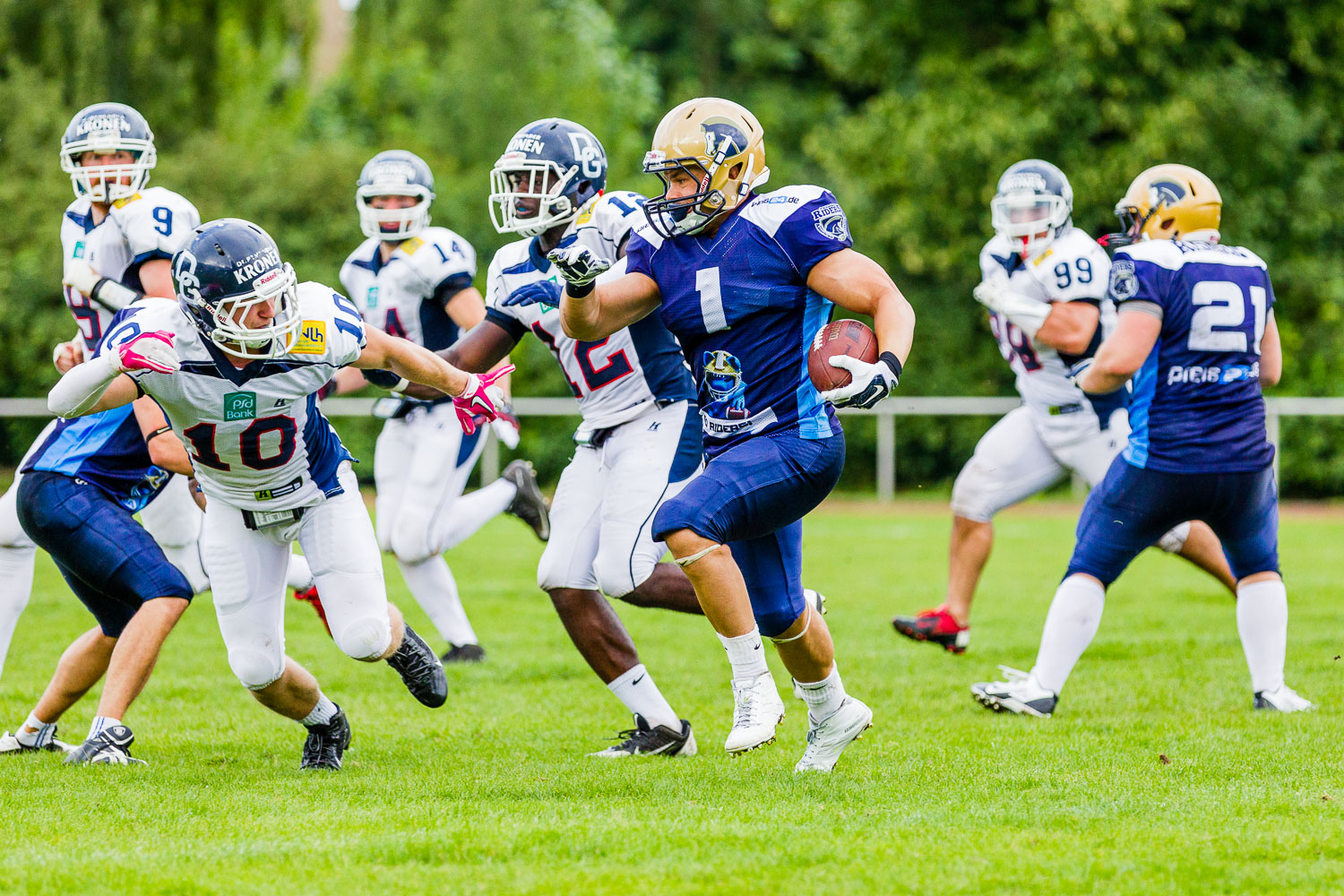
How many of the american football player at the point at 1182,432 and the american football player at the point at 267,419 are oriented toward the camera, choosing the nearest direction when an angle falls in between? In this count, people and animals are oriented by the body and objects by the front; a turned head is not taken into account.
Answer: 1

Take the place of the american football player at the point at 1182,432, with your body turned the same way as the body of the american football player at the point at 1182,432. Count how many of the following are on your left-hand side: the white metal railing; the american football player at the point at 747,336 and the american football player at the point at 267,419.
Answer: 2

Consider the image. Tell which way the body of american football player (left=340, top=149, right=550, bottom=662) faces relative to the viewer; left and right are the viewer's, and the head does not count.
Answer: facing the viewer and to the left of the viewer

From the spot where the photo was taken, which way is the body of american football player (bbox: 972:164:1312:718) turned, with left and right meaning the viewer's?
facing away from the viewer and to the left of the viewer

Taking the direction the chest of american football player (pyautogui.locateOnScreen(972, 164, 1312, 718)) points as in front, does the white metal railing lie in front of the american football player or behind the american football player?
in front

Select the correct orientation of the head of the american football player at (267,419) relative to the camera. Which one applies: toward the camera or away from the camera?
toward the camera

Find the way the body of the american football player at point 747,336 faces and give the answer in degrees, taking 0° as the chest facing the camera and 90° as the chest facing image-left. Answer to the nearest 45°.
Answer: approximately 45°

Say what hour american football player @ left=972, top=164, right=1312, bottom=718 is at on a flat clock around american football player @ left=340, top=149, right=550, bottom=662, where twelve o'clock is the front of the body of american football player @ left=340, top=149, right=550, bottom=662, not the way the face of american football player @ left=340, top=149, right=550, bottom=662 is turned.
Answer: american football player @ left=972, top=164, right=1312, bottom=718 is roughly at 9 o'clock from american football player @ left=340, top=149, right=550, bottom=662.

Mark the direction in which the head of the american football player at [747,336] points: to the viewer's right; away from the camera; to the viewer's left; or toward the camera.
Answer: to the viewer's left

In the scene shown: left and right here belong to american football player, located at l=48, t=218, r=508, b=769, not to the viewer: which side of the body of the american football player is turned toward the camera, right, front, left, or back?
front

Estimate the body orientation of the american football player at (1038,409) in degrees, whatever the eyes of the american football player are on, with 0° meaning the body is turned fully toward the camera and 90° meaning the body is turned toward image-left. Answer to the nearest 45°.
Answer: approximately 45°

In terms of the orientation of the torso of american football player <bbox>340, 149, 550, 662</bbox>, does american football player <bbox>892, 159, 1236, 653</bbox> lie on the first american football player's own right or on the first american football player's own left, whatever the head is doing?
on the first american football player's own left

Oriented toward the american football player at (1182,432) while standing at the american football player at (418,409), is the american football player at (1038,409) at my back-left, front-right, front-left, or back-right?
front-left

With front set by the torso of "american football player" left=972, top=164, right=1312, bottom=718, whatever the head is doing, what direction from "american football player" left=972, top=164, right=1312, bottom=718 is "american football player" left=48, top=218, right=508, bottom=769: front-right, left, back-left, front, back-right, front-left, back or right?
left
